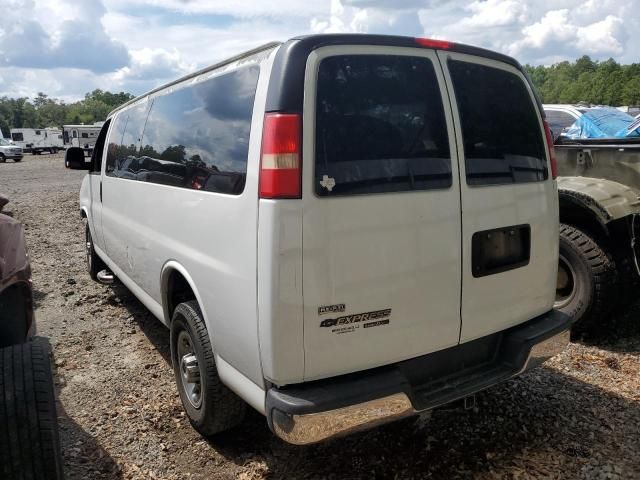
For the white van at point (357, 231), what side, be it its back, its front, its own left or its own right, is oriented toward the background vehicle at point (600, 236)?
right

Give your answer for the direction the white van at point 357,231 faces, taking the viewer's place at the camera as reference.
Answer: facing away from the viewer and to the left of the viewer

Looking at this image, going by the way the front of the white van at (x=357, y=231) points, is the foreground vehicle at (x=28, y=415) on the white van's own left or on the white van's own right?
on the white van's own left
